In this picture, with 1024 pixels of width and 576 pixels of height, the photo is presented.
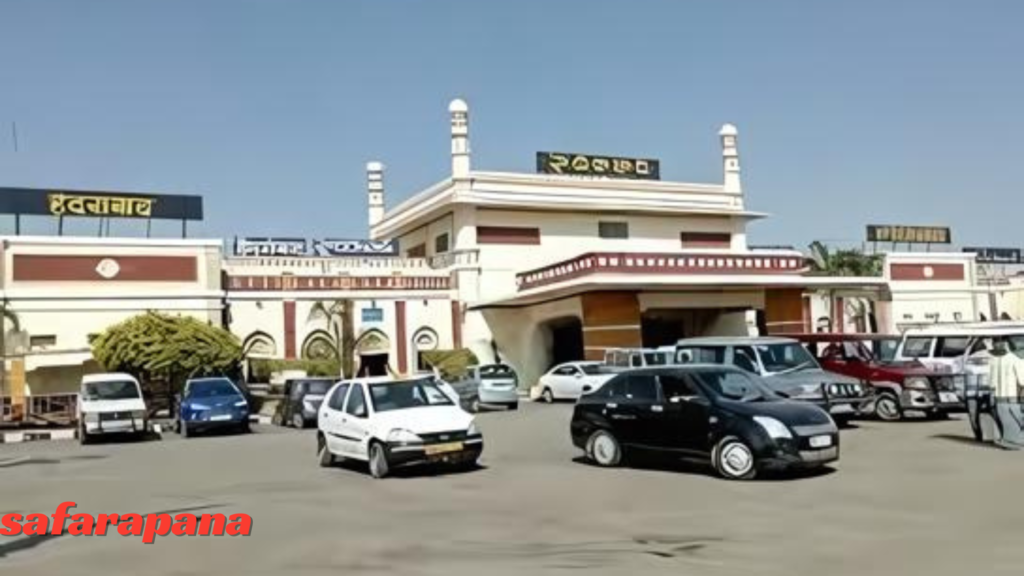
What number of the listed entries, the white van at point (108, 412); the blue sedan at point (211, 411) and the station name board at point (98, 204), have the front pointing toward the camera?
3

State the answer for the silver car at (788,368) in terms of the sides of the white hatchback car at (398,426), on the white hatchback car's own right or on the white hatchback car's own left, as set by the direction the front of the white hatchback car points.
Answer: on the white hatchback car's own left

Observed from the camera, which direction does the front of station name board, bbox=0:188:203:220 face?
facing the viewer

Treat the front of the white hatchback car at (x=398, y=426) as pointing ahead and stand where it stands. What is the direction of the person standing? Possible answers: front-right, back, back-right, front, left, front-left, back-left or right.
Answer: front-left

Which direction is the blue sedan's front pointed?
toward the camera

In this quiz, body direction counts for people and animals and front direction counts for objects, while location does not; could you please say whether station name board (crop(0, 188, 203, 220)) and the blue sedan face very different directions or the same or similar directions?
same or similar directions

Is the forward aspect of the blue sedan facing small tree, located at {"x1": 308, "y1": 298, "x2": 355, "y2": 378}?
no

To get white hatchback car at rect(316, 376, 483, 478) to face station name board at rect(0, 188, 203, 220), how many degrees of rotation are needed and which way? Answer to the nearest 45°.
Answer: approximately 180°

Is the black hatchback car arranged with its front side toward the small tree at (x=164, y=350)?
no

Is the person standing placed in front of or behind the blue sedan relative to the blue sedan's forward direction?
in front

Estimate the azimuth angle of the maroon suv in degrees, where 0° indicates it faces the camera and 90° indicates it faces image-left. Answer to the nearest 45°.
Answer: approximately 315°

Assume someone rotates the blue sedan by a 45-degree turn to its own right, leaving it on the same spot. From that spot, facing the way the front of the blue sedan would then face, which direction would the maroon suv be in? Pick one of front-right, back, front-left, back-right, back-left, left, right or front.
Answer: left

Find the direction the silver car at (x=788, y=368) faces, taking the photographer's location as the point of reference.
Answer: facing the viewer and to the right of the viewer

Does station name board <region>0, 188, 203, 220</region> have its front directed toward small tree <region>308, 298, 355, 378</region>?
no

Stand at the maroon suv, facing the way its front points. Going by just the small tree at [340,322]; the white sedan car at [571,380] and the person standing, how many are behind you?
2
